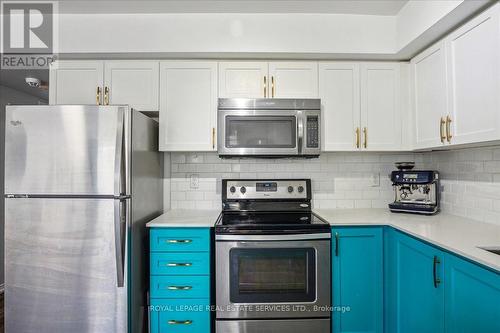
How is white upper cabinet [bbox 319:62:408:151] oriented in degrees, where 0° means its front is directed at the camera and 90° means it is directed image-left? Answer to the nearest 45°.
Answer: approximately 0°

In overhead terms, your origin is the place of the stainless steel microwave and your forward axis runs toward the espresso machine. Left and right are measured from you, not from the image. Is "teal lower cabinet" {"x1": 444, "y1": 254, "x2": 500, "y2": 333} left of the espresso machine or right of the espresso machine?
right

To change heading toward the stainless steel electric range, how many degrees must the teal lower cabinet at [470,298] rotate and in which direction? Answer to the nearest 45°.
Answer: approximately 45° to its right

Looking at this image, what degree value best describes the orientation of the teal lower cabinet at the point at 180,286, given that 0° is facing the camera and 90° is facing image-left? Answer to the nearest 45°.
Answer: approximately 0°

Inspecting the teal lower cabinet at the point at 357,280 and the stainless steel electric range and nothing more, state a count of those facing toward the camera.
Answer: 2

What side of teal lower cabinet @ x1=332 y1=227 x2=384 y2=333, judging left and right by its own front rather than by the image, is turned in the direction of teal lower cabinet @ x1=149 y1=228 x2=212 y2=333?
right

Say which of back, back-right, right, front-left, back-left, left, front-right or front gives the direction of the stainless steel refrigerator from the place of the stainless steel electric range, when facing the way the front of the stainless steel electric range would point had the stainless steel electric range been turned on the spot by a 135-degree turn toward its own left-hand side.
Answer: back-left

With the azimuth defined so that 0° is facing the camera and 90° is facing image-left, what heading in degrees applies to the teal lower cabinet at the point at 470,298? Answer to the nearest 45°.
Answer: approximately 45°
